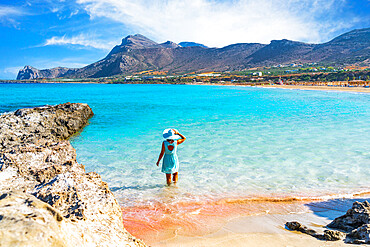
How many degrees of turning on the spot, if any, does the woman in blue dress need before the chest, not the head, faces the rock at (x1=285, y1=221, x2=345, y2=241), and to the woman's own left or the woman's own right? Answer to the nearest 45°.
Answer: approximately 135° to the woman's own right

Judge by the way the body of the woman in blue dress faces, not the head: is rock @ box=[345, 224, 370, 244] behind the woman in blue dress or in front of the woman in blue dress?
behind

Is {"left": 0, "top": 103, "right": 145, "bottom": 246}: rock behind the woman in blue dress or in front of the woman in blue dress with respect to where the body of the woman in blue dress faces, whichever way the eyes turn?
behind

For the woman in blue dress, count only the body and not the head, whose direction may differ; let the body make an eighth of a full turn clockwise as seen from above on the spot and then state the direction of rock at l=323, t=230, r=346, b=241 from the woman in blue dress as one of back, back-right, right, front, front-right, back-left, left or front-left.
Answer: right

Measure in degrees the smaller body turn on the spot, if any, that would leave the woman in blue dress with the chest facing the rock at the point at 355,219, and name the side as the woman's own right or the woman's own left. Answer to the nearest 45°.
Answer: approximately 135° to the woman's own right

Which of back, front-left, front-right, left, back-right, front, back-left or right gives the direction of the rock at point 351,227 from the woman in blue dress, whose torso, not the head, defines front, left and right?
back-right

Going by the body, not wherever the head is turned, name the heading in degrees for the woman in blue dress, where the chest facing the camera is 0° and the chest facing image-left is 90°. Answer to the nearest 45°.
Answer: approximately 180°
